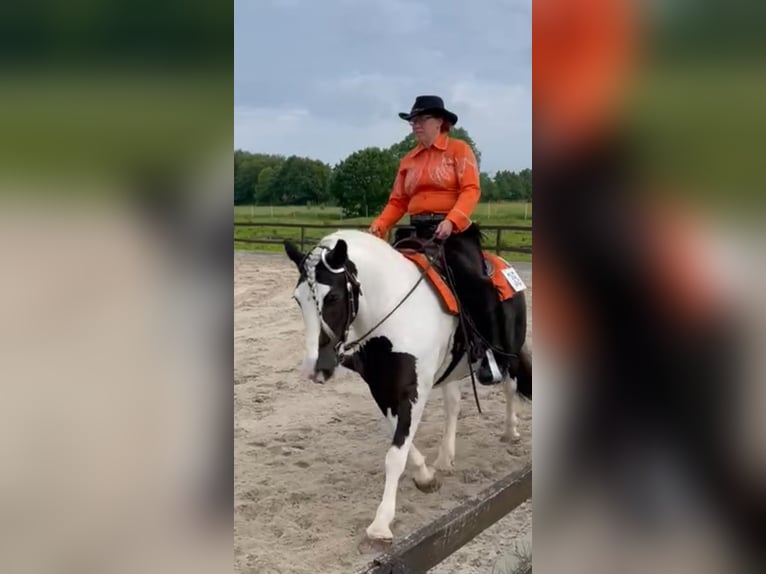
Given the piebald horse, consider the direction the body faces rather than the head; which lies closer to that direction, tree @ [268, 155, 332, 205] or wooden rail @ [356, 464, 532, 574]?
the wooden rail

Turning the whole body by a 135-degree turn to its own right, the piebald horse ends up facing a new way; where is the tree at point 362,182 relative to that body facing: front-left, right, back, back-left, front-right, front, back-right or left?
front

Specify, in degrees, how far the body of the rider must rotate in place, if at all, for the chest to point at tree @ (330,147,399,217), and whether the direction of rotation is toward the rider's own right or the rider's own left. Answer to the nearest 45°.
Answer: approximately 135° to the rider's own right
